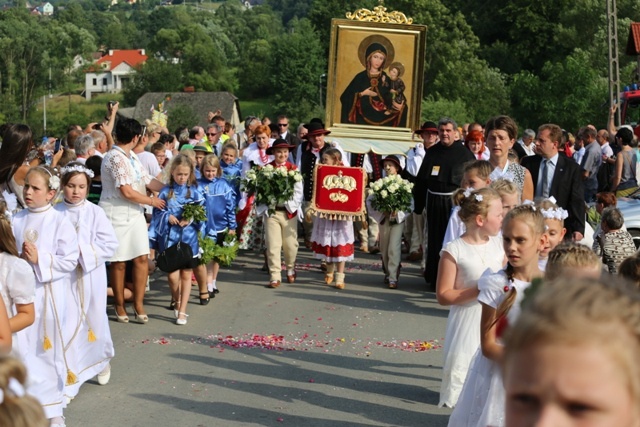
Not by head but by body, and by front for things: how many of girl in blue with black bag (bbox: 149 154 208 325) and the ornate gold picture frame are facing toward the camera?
2

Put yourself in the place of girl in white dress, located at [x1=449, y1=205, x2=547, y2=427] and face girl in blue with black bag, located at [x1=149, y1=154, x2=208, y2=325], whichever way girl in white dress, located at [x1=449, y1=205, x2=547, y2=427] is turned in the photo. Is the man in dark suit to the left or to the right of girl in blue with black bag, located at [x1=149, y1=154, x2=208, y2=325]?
right

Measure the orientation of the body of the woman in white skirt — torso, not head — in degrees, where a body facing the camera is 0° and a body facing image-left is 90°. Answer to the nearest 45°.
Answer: approximately 315°

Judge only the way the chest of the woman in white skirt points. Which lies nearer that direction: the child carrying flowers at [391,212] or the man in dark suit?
the man in dark suit

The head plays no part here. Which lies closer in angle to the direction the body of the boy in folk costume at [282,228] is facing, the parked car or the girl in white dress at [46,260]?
the girl in white dress

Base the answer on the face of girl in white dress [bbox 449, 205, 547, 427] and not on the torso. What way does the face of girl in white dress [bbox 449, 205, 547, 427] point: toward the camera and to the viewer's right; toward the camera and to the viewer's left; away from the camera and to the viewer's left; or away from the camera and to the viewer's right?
toward the camera and to the viewer's left

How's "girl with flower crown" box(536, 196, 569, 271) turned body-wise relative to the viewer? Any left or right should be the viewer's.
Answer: facing the viewer and to the left of the viewer

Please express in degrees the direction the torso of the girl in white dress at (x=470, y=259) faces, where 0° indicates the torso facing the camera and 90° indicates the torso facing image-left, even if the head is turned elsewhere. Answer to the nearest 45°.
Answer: approximately 315°

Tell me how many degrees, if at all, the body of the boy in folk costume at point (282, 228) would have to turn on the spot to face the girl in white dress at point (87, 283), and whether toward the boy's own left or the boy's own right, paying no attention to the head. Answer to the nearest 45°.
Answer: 0° — they already face them

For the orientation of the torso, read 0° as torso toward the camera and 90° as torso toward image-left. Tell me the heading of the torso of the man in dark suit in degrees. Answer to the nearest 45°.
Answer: approximately 45°

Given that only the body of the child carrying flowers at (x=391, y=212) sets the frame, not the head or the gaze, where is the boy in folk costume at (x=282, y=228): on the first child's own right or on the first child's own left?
on the first child's own right
